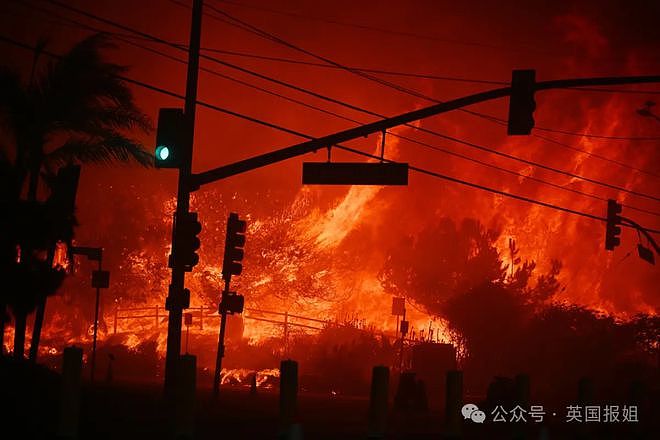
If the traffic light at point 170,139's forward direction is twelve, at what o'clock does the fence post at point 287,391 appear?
The fence post is roughly at 10 o'clock from the traffic light.

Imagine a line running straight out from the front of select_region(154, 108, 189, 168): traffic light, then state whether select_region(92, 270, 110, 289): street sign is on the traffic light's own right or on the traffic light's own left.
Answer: on the traffic light's own right

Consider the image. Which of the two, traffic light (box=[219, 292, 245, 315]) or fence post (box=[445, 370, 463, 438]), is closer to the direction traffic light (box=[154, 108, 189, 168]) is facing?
the fence post

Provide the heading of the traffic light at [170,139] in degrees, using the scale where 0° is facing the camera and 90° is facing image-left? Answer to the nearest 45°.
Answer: approximately 45°
